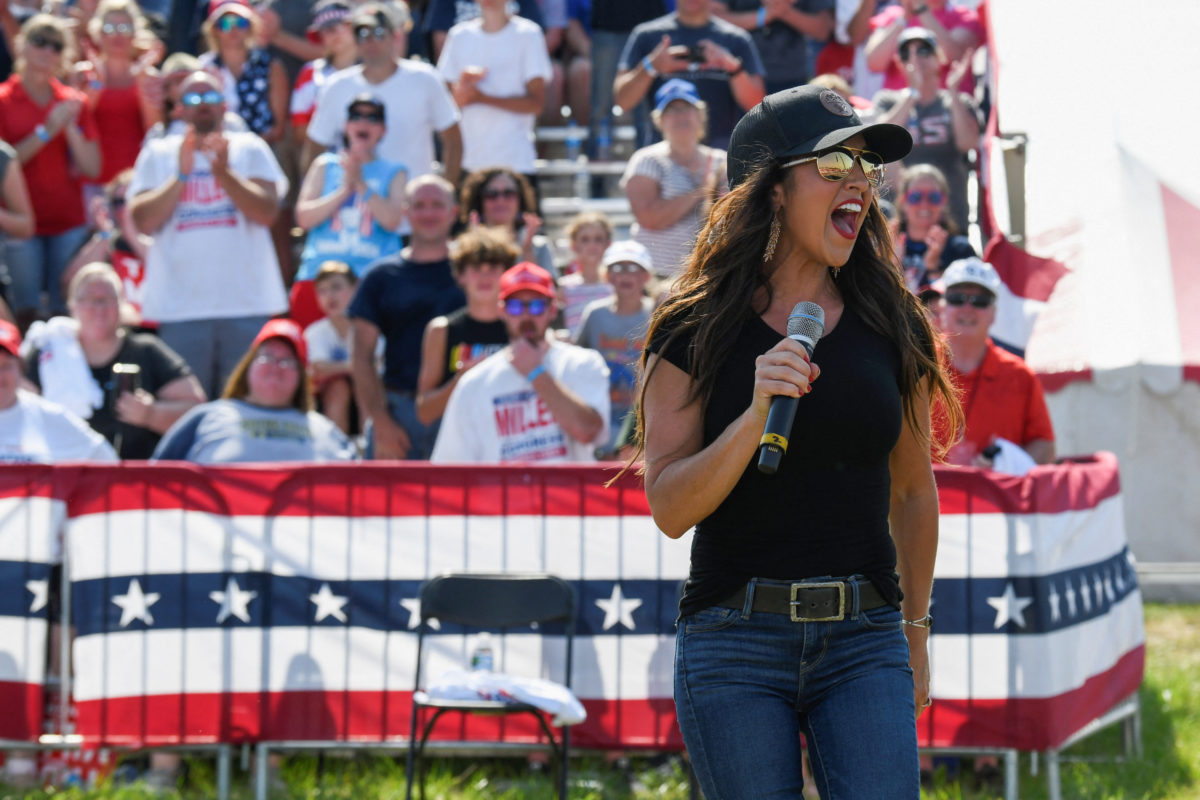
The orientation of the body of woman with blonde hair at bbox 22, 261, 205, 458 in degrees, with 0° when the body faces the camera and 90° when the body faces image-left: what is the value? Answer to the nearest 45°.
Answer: approximately 0°

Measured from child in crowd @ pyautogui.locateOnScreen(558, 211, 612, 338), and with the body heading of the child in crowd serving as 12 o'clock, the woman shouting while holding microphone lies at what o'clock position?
The woman shouting while holding microphone is roughly at 12 o'clock from the child in crowd.

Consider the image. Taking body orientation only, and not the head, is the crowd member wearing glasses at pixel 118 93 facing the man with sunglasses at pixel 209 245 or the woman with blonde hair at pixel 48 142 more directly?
the man with sunglasses

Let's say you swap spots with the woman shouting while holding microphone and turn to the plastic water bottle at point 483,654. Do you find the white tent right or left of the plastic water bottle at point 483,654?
right

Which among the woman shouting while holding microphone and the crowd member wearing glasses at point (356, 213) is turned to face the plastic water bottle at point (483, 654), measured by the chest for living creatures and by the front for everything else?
the crowd member wearing glasses

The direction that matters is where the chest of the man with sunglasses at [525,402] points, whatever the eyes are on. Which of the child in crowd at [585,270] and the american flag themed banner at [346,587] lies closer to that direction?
the american flag themed banner

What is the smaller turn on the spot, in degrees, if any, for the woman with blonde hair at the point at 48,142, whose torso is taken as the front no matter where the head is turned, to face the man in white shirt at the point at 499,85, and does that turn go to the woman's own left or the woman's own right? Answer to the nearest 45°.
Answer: approximately 45° to the woman's own left

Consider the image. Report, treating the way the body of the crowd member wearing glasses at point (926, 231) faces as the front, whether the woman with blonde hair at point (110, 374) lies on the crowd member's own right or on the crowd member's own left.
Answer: on the crowd member's own right

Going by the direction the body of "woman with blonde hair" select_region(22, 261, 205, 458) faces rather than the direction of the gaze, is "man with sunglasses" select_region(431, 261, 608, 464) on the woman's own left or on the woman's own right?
on the woman's own left

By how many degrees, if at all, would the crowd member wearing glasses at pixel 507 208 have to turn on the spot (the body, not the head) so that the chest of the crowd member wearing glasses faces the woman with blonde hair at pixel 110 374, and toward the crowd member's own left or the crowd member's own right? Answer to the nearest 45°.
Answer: approximately 45° to the crowd member's own right
